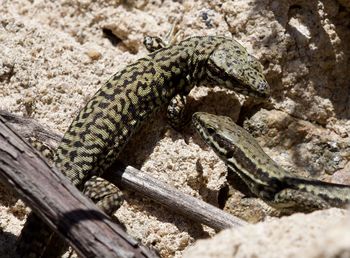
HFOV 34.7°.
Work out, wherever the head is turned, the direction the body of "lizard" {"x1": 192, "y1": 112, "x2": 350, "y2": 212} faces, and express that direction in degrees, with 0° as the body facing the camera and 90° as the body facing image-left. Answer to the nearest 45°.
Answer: approximately 90°

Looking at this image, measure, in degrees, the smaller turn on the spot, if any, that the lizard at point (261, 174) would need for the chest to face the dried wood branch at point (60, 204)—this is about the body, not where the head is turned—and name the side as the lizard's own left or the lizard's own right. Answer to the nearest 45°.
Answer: approximately 45° to the lizard's own left
